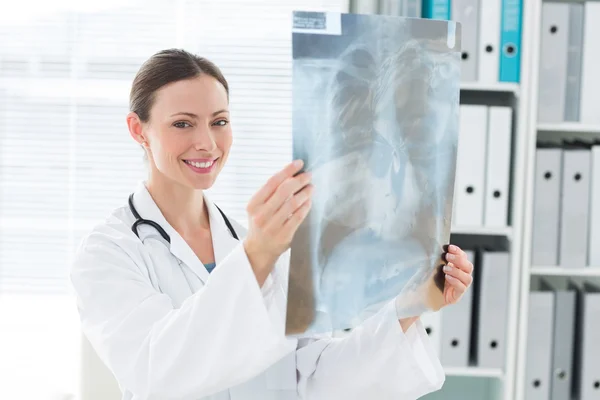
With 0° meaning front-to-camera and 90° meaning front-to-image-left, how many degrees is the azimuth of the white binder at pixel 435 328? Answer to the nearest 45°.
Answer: approximately 0°

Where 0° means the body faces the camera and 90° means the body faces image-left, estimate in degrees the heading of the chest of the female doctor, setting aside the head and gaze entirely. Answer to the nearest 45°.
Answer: approximately 315°

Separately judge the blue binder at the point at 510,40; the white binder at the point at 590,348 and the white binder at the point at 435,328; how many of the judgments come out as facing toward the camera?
3

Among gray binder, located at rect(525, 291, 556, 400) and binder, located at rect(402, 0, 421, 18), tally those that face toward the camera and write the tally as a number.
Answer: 2

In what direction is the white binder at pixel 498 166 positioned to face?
toward the camera

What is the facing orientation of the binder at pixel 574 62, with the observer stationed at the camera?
facing the viewer
